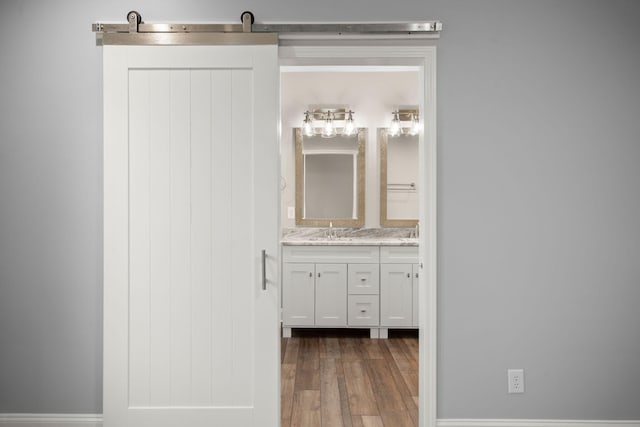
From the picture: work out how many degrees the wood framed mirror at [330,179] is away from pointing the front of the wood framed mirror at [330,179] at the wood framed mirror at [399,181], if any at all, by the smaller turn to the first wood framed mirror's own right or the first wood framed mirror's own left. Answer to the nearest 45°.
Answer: approximately 90° to the first wood framed mirror's own left

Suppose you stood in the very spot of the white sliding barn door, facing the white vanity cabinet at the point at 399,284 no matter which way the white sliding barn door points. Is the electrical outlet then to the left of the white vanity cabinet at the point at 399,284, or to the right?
right

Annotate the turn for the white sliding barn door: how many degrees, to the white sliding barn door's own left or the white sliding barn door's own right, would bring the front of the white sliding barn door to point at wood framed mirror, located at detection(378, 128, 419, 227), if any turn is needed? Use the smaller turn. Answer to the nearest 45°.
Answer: approximately 135° to the white sliding barn door's own left

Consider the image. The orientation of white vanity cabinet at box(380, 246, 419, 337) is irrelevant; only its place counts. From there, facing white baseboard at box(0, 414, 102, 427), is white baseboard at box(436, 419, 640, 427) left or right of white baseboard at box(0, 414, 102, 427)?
left

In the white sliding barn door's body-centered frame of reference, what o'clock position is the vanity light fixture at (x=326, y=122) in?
The vanity light fixture is roughly at 7 o'clock from the white sliding barn door.

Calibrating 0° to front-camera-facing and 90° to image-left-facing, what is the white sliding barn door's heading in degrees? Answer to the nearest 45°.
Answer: approximately 0°

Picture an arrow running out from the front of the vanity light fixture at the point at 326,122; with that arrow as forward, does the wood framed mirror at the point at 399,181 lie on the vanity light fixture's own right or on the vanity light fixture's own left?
on the vanity light fixture's own left
